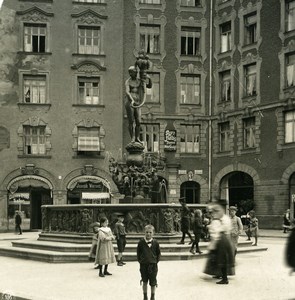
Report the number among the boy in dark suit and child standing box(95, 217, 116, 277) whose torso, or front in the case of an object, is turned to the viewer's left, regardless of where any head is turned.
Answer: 0

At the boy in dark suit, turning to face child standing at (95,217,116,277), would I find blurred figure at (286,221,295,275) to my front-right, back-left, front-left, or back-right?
back-right

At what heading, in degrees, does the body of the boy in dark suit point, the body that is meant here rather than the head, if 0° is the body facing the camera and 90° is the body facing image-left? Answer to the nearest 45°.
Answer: approximately 0°

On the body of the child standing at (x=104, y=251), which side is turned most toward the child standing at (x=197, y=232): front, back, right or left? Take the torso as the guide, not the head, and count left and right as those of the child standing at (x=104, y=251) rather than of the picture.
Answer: left

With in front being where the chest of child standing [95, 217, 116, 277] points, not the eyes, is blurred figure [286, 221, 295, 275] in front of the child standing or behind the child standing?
in front

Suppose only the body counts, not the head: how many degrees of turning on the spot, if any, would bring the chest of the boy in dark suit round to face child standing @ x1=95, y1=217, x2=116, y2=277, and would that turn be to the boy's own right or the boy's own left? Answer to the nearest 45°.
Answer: approximately 180°

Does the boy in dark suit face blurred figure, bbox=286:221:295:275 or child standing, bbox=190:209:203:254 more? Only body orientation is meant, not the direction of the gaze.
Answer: the blurred figure

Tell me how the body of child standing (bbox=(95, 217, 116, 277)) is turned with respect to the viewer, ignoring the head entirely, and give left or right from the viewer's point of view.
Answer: facing the viewer and to the right of the viewer

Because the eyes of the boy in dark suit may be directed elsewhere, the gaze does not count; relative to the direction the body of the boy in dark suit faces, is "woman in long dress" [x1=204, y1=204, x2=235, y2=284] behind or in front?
behind
